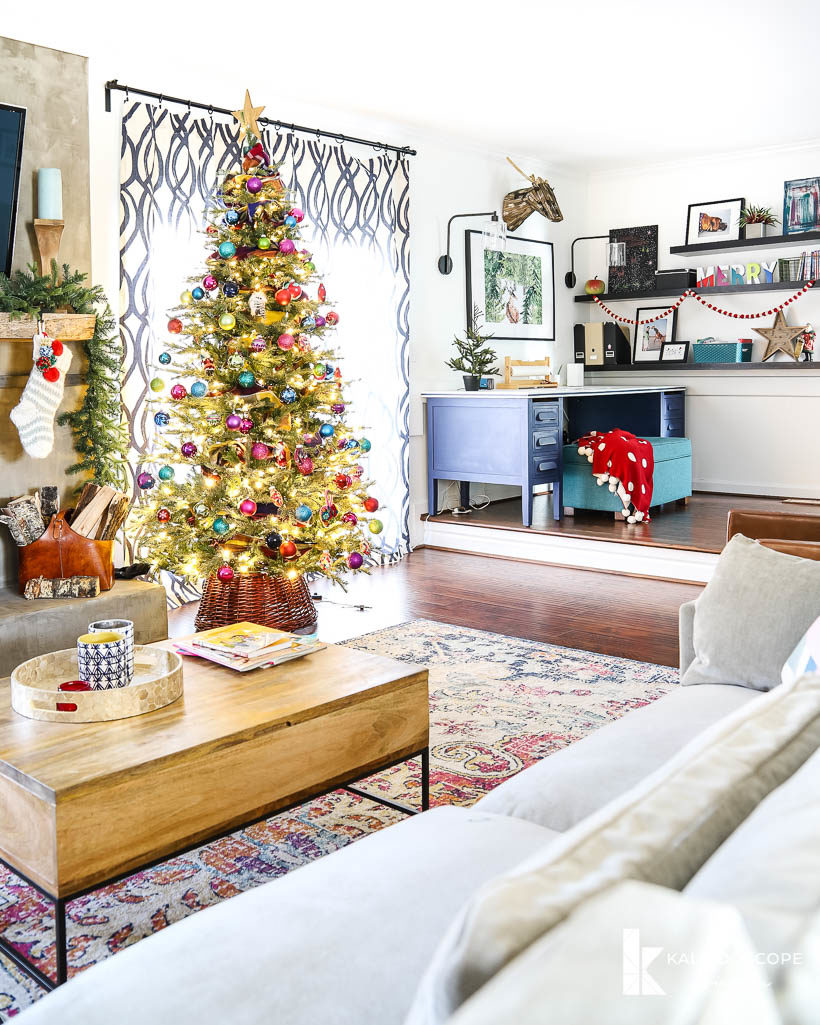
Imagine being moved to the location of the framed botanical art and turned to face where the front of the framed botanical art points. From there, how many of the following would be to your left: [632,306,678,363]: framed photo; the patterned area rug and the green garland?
1

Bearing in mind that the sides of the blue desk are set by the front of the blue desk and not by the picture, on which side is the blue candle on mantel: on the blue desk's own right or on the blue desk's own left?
on the blue desk's own right

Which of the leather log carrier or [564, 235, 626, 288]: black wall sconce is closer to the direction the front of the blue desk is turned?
the leather log carrier

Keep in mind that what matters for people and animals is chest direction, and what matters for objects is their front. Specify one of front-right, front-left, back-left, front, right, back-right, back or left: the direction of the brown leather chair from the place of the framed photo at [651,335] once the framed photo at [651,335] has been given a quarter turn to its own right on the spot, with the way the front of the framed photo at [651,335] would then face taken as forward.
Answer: back-left

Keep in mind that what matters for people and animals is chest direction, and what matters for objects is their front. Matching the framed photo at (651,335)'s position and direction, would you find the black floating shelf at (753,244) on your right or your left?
on your left

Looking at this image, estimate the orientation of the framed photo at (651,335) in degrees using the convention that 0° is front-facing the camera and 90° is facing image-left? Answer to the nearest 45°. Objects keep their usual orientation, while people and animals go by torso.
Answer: approximately 45°

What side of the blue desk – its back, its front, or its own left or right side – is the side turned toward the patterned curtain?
right

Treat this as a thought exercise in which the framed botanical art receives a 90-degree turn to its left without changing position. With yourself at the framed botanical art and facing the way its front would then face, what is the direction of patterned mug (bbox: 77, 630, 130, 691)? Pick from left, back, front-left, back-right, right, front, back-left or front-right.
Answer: back-right

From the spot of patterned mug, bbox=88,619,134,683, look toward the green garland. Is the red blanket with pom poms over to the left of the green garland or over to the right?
right

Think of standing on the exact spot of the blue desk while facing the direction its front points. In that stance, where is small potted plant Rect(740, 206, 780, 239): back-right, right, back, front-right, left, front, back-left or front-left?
left

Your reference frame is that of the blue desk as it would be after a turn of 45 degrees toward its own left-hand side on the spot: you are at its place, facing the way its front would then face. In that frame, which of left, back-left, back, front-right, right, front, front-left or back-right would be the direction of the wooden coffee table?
right

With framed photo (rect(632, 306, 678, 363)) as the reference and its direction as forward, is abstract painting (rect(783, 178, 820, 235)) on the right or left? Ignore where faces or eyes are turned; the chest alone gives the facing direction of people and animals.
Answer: on its left

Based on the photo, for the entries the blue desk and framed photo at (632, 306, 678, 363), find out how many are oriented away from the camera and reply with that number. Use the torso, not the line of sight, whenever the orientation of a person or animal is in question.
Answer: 0

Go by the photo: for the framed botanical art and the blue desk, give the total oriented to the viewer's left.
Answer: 0

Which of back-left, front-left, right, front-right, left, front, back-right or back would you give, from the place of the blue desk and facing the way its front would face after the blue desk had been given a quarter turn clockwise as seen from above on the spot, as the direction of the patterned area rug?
front-left
